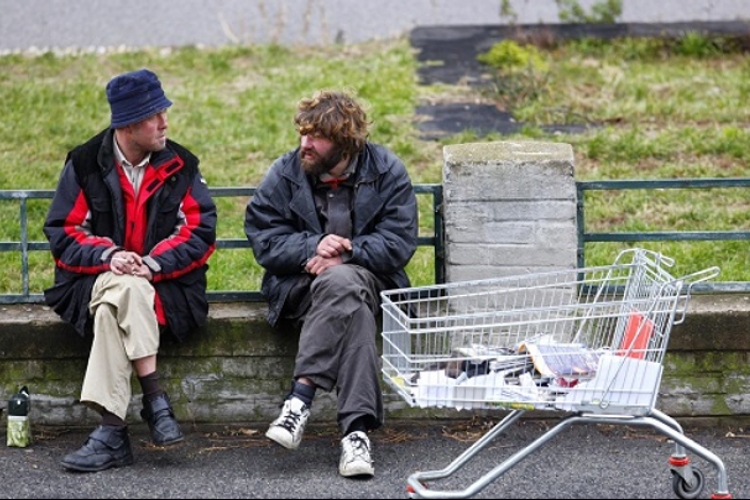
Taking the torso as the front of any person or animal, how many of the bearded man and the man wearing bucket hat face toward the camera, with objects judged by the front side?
2

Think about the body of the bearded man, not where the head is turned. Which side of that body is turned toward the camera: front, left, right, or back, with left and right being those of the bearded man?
front

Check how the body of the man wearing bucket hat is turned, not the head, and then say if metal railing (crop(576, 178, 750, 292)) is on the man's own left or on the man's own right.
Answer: on the man's own left

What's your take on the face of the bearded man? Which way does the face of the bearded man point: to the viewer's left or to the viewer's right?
to the viewer's left

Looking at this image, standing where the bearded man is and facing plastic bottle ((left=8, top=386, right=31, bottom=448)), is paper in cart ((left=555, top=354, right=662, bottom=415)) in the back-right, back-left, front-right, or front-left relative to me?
back-left

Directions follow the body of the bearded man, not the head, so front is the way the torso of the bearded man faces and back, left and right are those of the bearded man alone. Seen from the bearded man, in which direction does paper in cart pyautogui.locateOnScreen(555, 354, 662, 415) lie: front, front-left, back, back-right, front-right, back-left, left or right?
front-left

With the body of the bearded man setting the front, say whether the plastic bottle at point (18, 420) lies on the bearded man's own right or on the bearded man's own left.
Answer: on the bearded man's own right

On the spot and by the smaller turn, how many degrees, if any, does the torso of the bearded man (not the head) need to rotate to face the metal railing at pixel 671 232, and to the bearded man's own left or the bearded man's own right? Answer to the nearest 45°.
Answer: approximately 90° to the bearded man's own left

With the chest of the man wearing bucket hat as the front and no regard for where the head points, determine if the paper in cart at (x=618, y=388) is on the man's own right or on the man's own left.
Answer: on the man's own left

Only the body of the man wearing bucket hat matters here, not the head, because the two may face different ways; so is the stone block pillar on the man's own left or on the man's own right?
on the man's own left
